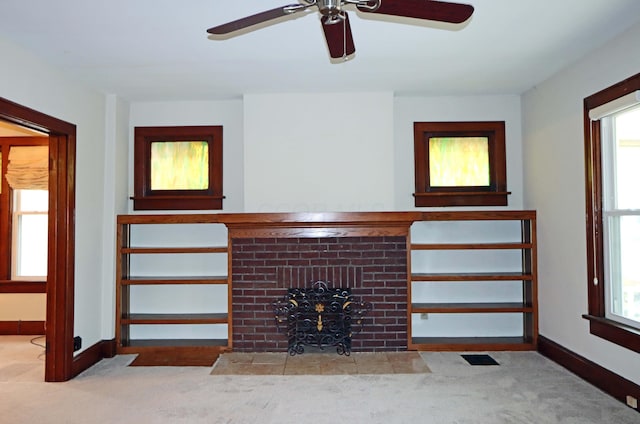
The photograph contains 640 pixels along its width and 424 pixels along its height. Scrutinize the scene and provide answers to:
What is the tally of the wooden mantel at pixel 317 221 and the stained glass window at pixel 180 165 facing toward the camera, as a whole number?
2

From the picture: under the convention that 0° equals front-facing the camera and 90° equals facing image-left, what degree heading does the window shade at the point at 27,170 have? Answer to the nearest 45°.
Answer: approximately 0°

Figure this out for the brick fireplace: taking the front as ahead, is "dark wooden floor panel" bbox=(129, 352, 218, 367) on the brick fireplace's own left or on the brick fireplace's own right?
on the brick fireplace's own right

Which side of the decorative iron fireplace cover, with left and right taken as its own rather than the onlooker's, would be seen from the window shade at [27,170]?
right

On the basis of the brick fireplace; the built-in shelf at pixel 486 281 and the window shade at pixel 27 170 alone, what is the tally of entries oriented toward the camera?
3

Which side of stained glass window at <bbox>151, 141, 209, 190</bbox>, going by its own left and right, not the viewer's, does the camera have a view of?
front

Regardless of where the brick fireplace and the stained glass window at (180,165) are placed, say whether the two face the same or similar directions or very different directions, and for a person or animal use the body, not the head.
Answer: same or similar directions

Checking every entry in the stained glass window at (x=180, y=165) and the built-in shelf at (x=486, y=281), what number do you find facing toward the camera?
2

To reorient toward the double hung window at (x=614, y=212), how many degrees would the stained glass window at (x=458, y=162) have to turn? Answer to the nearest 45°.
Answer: approximately 45° to its left

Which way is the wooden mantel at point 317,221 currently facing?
toward the camera

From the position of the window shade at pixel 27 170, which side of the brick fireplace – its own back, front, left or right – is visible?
right

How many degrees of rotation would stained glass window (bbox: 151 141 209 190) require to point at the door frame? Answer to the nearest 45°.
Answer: approximately 45° to its right

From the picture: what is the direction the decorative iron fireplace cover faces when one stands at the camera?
facing the viewer

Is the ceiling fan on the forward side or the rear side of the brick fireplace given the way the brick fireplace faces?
on the forward side

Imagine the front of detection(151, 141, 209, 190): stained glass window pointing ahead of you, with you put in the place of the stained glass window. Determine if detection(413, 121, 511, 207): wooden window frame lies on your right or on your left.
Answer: on your left

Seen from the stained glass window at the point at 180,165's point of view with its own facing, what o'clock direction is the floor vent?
The floor vent is roughly at 10 o'clock from the stained glass window.

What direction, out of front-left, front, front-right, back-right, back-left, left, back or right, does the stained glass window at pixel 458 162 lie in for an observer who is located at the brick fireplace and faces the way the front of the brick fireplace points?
left
